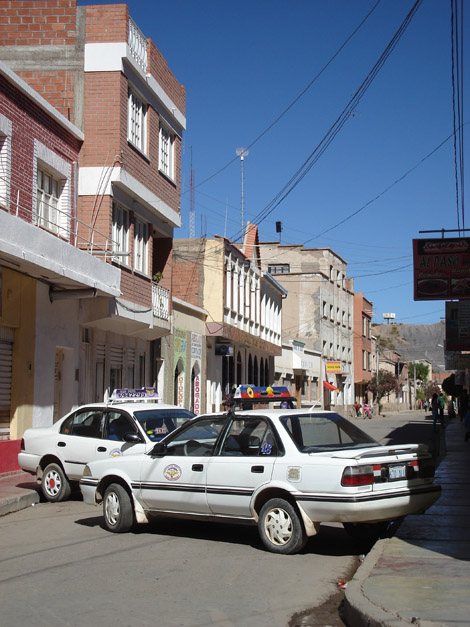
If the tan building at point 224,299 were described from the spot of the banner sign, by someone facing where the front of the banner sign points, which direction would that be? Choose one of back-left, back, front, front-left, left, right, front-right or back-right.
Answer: back-right

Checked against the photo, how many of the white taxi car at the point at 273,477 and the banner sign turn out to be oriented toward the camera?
1

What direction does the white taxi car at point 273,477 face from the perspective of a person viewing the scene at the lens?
facing away from the viewer and to the left of the viewer

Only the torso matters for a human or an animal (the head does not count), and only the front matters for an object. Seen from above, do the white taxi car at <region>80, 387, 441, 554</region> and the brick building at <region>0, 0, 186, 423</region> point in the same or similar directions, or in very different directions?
very different directions

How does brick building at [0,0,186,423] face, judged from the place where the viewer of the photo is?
facing the viewer and to the right of the viewer

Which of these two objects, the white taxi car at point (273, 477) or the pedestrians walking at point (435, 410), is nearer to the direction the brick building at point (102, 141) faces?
the white taxi car

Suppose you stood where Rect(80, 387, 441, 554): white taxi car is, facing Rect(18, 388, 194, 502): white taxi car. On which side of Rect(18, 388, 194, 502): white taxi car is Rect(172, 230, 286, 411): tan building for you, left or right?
right

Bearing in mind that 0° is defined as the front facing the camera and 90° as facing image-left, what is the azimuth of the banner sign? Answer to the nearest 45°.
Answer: approximately 0°

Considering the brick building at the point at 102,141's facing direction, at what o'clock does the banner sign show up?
The banner sign is roughly at 11 o'clock from the brick building.

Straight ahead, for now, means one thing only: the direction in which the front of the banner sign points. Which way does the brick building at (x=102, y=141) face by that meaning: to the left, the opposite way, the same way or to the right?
to the left

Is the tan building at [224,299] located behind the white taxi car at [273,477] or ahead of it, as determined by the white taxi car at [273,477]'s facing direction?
ahead
